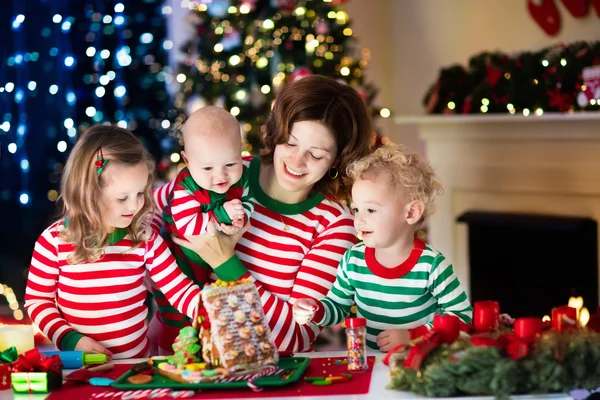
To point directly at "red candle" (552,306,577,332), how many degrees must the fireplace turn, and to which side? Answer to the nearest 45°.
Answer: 0° — it already faces it

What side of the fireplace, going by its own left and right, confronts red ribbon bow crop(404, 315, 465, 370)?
front

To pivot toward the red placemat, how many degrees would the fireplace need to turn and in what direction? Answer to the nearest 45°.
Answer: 0° — it already faces it

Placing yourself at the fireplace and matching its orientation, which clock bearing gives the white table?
The white table is roughly at 12 o'clock from the fireplace.

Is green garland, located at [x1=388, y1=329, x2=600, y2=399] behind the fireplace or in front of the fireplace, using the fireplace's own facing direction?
in front

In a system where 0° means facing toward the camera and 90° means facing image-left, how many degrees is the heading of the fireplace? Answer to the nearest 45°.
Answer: approximately 0°

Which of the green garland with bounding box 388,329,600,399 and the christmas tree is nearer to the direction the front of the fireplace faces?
the green garland

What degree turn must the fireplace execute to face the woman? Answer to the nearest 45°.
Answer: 0° — it already faces them

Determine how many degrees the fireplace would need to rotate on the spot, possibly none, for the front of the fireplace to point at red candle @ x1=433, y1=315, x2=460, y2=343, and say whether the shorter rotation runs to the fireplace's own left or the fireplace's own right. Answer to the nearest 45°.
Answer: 0° — it already faces it

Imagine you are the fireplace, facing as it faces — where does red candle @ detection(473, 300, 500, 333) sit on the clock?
The red candle is roughly at 12 o'clock from the fireplace.
